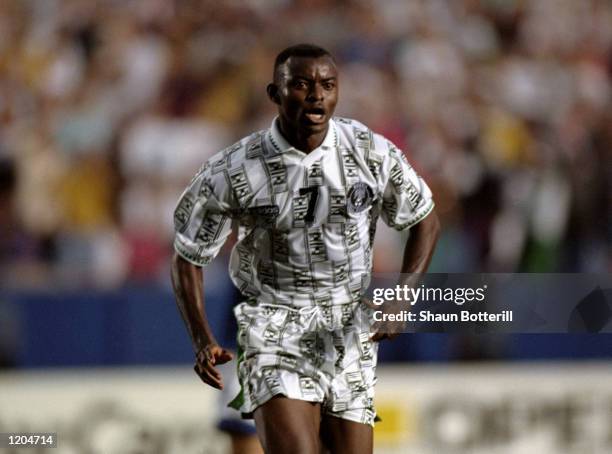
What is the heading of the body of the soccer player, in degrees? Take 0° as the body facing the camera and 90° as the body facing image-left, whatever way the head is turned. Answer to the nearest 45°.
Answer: approximately 0°
